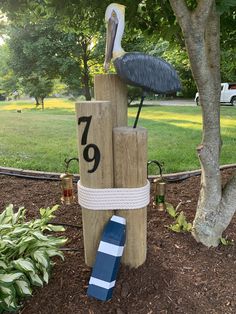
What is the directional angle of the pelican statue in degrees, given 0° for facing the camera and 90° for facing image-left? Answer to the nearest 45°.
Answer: approximately 90°

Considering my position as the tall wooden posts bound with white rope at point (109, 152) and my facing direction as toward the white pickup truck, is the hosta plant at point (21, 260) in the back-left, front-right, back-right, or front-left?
back-left
